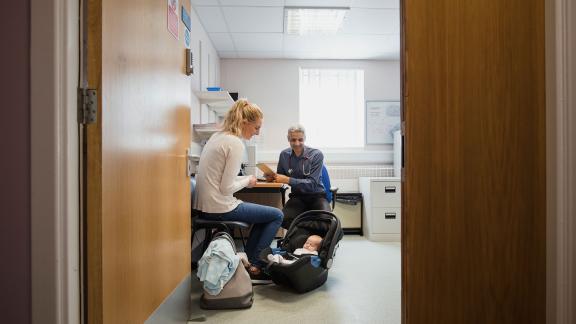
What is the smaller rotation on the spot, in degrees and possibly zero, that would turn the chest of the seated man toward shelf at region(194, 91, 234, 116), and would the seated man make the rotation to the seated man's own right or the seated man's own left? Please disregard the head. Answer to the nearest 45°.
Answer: approximately 90° to the seated man's own right

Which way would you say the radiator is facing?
toward the camera

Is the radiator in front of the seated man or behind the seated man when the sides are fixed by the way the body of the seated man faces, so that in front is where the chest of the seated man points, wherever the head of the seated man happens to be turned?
behind

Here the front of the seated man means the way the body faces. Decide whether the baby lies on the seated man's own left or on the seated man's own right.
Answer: on the seated man's own left

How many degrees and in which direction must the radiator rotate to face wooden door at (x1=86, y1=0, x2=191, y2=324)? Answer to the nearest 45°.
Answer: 0° — it already faces it

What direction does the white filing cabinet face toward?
toward the camera

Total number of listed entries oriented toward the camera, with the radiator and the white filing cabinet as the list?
2

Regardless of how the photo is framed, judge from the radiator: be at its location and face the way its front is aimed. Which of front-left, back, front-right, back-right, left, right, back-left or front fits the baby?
front

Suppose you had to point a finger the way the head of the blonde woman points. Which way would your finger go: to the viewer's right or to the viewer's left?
to the viewer's right

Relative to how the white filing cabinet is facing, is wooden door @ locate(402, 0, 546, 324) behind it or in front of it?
in front

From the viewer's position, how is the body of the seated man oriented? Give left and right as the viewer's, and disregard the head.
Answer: facing the viewer and to the left of the viewer

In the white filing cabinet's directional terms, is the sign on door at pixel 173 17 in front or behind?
in front
